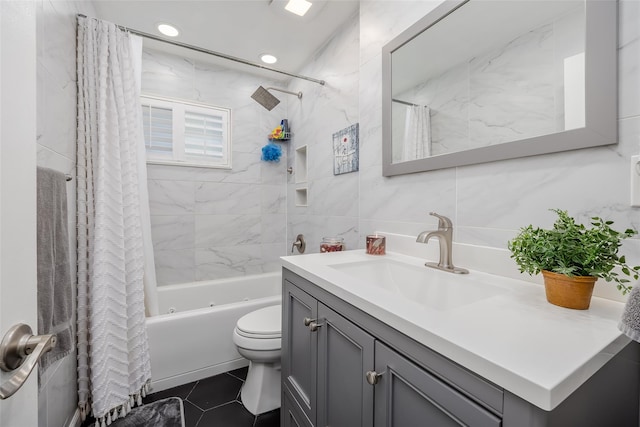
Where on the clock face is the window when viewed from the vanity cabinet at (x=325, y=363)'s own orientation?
The window is roughly at 3 o'clock from the vanity cabinet.

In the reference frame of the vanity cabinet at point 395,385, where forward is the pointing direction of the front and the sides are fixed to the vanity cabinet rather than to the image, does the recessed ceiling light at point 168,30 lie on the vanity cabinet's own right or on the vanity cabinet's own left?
on the vanity cabinet's own right

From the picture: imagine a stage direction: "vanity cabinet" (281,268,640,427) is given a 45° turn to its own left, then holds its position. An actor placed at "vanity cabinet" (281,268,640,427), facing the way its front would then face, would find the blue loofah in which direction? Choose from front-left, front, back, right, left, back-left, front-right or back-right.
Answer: back-right

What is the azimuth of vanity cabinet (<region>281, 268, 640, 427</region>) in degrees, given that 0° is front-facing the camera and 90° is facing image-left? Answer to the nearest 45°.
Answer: approximately 45°

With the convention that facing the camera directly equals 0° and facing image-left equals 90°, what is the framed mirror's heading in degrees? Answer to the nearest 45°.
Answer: approximately 45°

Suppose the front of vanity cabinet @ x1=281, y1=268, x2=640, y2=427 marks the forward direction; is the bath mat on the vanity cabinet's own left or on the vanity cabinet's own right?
on the vanity cabinet's own right

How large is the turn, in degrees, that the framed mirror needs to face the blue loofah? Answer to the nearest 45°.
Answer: approximately 45° to its right

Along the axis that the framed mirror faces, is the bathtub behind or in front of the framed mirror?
in front

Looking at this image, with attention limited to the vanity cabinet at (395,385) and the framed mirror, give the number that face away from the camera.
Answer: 0

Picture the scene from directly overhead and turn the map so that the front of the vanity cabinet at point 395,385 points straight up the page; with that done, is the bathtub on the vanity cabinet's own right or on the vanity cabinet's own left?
on the vanity cabinet's own right

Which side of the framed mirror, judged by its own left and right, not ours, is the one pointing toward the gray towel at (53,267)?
front

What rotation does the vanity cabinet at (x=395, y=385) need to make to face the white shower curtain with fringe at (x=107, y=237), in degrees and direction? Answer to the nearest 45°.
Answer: approximately 45° to its right

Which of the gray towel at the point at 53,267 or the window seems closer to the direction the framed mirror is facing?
the gray towel

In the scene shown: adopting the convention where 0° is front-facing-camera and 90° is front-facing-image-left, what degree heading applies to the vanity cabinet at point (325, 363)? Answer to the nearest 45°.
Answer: approximately 45°
